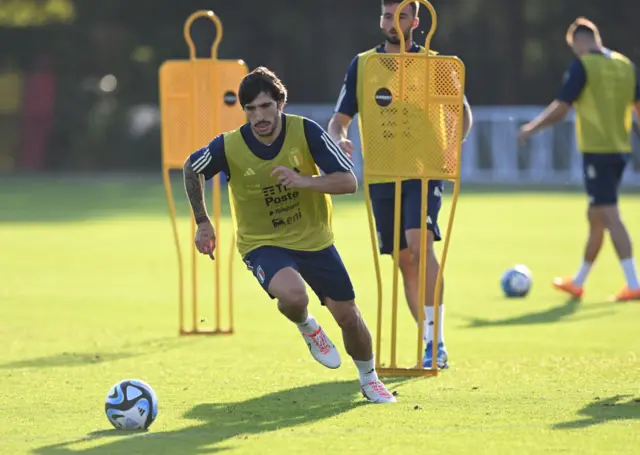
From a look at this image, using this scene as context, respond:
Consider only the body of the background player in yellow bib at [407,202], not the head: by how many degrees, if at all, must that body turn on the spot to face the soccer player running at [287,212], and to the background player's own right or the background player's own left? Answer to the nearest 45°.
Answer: approximately 45° to the background player's own right

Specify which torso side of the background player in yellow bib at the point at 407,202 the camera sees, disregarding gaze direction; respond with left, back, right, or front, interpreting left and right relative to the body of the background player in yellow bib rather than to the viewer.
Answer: front

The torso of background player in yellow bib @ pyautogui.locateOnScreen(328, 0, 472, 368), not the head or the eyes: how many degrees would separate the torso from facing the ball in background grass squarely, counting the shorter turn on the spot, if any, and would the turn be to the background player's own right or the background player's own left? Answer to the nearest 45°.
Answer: approximately 180°

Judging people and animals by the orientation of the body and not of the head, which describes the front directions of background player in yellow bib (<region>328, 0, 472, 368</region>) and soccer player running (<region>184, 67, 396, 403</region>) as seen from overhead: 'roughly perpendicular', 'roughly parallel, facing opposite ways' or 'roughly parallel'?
roughly parallel

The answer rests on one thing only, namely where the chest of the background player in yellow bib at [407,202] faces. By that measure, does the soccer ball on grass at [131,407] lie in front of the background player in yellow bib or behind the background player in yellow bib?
in front

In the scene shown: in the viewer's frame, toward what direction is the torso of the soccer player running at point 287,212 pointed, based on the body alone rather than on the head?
toward the camera

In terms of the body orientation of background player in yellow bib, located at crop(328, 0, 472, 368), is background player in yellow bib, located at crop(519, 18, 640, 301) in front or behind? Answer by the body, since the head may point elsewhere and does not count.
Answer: behind

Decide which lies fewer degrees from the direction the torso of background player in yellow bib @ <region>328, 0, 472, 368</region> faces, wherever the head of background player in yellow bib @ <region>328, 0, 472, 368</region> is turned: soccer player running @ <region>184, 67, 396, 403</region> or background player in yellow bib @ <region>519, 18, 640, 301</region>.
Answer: the soccer player running
